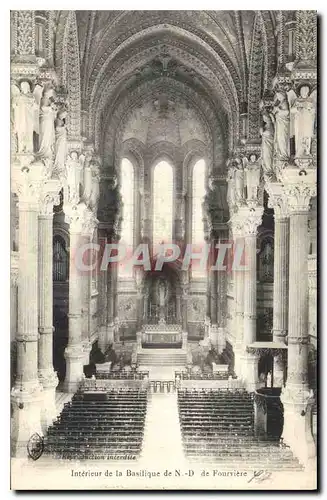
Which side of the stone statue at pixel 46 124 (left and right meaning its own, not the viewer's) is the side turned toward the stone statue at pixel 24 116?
right

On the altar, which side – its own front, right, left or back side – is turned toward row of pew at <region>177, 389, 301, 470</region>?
front

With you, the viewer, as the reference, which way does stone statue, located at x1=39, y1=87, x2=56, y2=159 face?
facing the viewer and to the right of the viewer

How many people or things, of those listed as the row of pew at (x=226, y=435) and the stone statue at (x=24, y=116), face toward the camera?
1

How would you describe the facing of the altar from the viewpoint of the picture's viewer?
facing the viewer

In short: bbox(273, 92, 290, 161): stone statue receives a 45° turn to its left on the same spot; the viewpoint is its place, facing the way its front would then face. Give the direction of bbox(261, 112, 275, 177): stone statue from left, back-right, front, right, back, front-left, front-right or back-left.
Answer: back

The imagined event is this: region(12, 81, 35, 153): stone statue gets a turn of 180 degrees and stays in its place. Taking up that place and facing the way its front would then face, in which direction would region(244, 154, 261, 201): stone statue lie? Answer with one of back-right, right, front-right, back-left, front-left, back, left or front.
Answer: front-right

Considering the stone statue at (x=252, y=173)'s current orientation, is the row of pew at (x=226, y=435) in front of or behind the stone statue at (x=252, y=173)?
in front

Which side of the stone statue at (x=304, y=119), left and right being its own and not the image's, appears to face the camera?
front

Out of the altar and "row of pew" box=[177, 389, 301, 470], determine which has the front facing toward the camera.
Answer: the altar

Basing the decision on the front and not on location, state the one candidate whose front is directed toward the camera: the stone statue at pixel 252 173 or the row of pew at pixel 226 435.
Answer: the stone statue

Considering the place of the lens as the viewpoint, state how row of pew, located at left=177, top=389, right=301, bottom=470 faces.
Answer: facing away from the viewer
